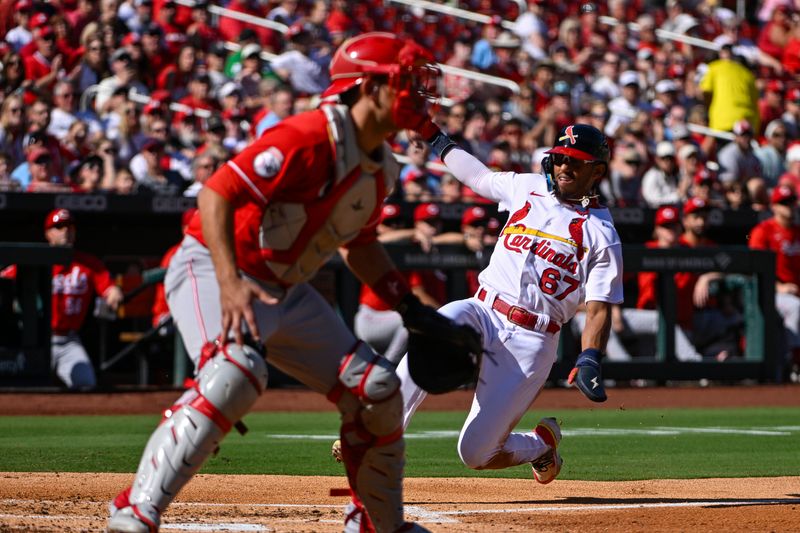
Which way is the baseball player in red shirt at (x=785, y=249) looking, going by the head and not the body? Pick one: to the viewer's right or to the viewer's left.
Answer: to the viewer's left

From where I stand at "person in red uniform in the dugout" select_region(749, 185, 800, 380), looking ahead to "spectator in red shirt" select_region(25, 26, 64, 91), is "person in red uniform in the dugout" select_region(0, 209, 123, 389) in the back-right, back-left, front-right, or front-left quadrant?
front-left

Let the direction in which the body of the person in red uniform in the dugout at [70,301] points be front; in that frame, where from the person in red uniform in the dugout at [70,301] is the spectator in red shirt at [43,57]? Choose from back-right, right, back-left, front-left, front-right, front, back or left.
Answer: back

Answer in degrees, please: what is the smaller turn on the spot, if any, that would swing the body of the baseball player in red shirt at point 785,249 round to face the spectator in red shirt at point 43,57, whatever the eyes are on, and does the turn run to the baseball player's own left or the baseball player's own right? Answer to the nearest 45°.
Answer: approximately 90° to the baseball player's own right

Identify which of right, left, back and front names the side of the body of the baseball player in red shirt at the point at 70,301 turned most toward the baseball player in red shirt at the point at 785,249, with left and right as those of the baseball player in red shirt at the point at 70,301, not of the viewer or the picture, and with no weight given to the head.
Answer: left

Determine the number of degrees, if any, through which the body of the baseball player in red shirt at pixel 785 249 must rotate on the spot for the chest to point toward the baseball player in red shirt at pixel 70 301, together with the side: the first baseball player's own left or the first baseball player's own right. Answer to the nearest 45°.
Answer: approximately 45° to the first baseball player's own right

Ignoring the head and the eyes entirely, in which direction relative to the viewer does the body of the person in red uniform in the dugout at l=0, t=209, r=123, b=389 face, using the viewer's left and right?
facing the viewer
